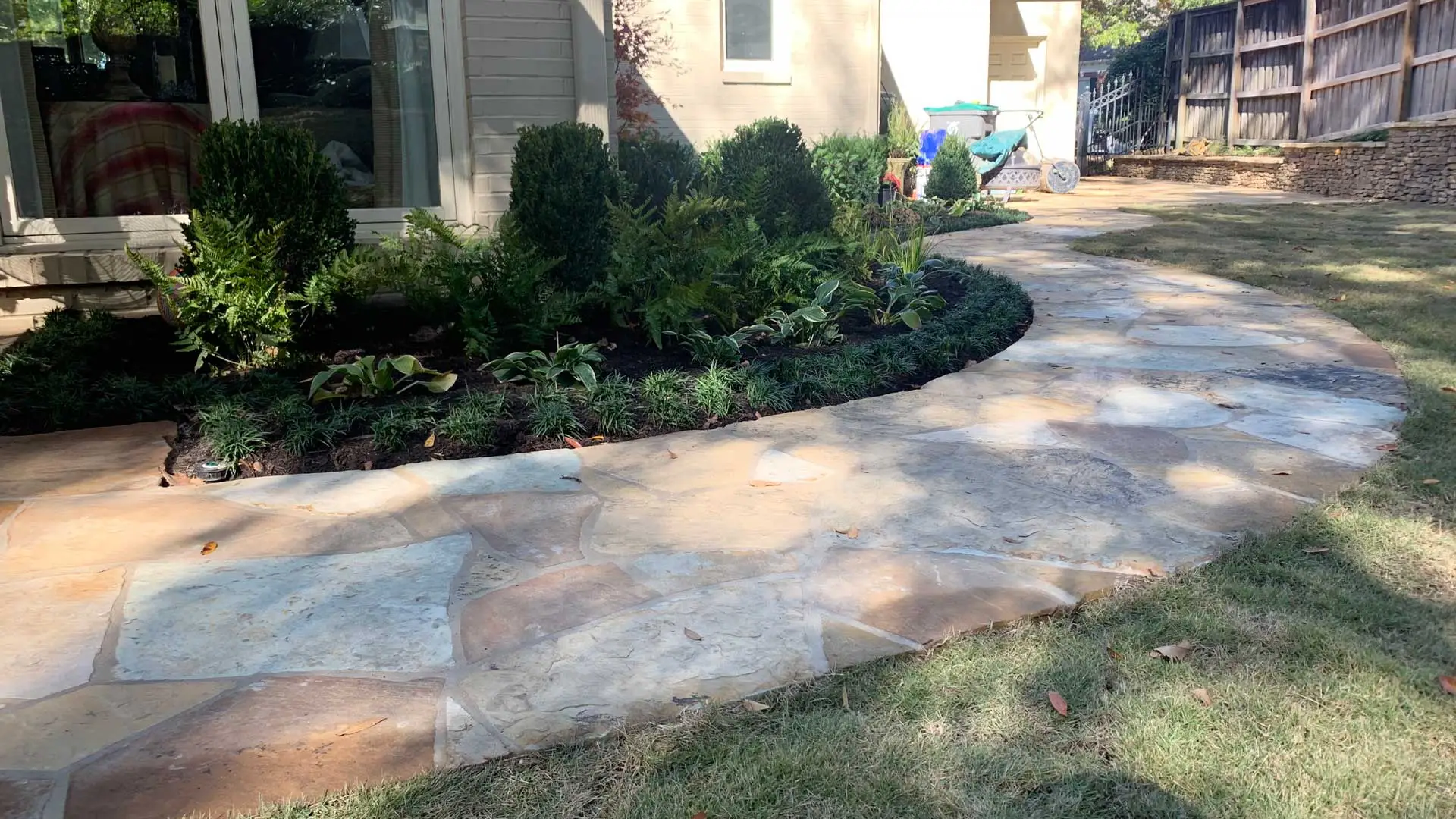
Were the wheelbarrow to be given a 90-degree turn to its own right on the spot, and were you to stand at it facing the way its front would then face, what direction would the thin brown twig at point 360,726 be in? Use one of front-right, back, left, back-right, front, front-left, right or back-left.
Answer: front

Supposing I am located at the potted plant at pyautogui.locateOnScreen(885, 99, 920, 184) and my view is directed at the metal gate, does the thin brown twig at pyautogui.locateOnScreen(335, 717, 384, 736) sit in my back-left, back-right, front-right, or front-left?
back-right

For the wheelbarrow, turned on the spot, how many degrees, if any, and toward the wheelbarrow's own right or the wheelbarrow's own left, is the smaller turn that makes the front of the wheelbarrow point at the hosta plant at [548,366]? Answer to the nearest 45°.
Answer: approximately 90° to the wheelbarrow's own right

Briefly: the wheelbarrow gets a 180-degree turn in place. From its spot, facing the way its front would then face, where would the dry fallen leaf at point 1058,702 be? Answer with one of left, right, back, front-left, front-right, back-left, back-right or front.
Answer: left

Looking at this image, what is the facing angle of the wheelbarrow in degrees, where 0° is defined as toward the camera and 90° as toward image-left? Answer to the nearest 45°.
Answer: approximately 270°

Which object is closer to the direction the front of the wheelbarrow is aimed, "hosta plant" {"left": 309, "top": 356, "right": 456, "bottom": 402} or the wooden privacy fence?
the wooden privacy fence

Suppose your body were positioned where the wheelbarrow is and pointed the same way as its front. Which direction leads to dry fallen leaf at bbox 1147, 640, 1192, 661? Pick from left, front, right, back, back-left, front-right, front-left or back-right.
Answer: right

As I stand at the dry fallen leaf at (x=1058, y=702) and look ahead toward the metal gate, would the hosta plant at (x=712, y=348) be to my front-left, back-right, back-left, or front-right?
front-left

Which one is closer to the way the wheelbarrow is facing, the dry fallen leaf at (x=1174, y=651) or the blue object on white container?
the dry fallen leaf

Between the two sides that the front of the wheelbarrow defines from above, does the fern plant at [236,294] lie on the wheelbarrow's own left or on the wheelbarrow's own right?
on the wheelbarrow's own right

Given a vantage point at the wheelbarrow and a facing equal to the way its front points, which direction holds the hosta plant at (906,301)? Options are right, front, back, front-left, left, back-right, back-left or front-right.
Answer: right

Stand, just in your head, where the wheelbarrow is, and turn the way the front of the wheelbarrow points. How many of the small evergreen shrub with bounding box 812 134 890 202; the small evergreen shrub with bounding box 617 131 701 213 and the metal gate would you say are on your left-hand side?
1

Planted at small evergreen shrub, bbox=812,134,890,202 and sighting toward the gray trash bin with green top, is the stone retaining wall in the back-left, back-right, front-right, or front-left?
front-right

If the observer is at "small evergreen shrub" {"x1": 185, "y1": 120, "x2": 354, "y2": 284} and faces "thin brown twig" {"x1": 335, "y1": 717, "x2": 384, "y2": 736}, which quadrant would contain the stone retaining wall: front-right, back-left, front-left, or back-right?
back-left
